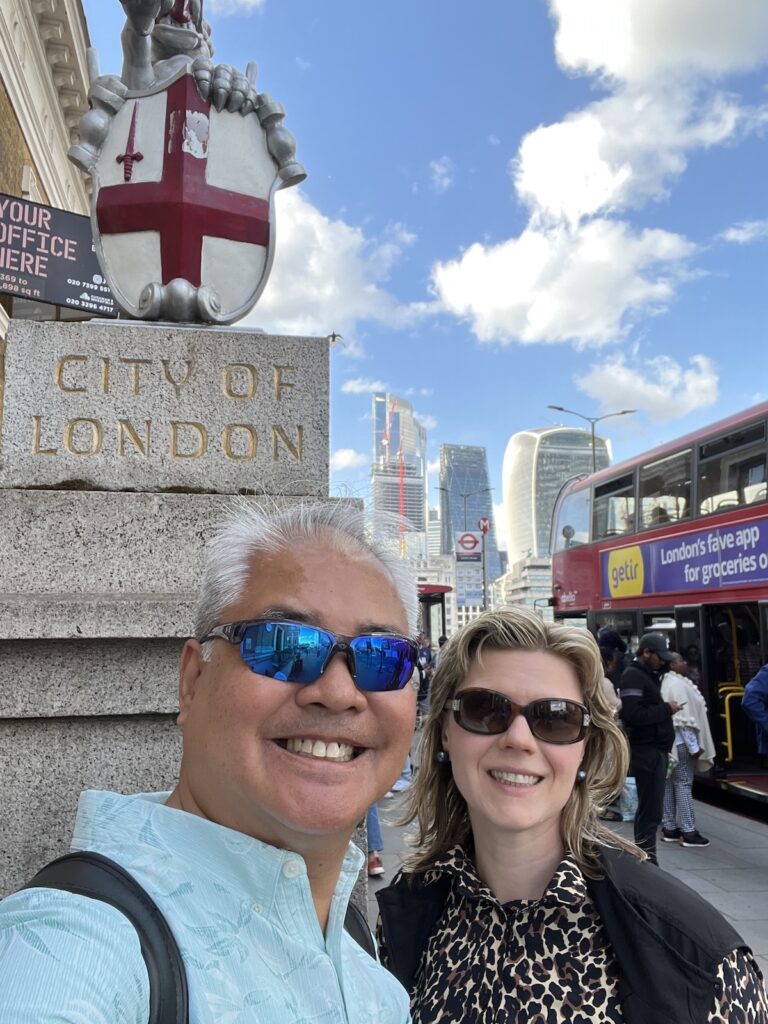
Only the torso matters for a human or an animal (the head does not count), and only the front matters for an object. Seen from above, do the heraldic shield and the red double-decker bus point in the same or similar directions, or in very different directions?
very different directions

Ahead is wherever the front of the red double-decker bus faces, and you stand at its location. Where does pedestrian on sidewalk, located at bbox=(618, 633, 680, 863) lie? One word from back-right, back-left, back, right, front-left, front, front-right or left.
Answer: back-left

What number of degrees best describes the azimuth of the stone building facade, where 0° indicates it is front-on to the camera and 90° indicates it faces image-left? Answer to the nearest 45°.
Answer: approximately 315°

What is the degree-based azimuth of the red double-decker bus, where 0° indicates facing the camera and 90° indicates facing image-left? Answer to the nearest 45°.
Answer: approximately 135°

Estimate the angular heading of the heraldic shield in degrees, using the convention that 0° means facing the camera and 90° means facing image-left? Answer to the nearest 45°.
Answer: approximately 0°
